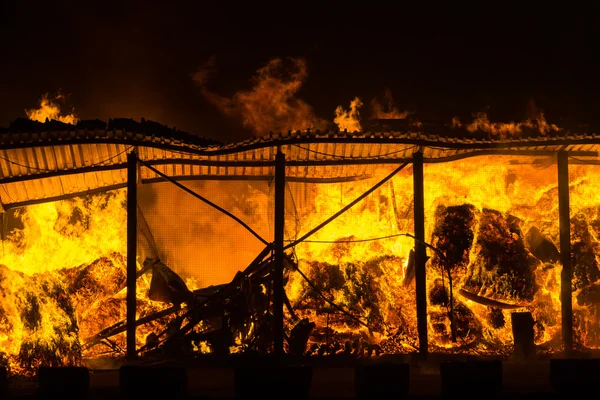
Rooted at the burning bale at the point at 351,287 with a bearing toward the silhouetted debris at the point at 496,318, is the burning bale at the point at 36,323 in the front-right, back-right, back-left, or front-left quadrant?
back-right

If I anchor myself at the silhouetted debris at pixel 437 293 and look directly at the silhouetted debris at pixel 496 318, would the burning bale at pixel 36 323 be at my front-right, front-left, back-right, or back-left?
back-right

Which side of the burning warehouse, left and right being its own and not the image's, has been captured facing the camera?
front
